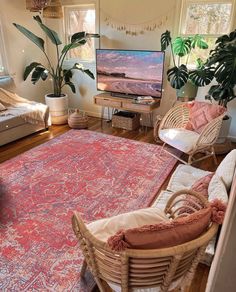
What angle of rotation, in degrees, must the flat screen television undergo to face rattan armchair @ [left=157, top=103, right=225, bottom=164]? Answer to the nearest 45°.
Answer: approximately 90° to its left

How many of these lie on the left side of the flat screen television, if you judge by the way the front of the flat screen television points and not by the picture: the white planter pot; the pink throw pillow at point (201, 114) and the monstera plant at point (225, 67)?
2

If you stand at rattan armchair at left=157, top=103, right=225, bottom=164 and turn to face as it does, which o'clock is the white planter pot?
The white planter pot is roughly at 2 o'clock from the rattan armchair.

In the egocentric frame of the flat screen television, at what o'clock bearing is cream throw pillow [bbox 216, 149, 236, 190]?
The cream throw pillow is roughly at 10 o'clock from the flat screen television.

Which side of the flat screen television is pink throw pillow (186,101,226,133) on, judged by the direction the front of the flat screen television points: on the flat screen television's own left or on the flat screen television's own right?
on the flat screen television's own left

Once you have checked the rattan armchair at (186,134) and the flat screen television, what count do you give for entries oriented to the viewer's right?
0

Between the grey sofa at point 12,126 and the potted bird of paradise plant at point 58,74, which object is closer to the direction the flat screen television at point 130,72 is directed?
the grey sofa

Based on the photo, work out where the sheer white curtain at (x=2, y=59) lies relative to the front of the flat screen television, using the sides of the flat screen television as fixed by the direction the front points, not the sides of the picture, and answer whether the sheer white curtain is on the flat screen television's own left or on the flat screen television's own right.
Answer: on the flat screen television's own right

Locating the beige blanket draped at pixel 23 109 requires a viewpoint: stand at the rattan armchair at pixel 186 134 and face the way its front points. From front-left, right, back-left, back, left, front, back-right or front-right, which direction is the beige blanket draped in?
front-right

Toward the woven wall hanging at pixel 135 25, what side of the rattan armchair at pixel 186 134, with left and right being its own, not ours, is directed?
right

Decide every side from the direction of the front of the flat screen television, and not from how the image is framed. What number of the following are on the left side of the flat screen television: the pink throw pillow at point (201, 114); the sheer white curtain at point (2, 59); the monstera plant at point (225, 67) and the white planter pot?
2
